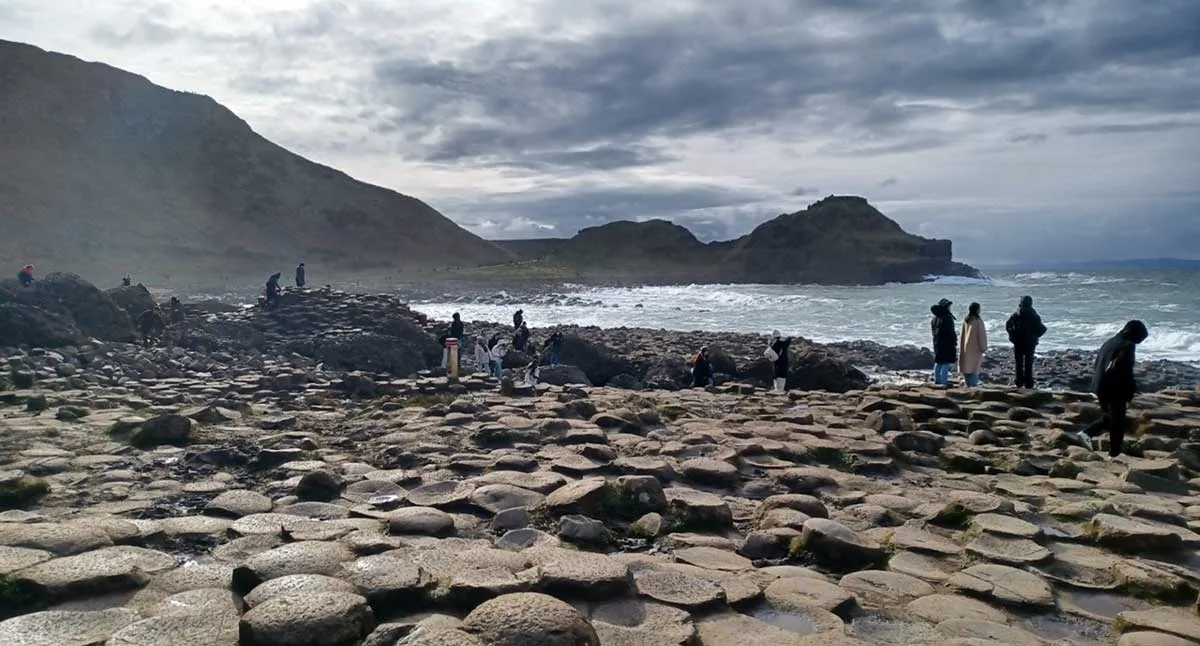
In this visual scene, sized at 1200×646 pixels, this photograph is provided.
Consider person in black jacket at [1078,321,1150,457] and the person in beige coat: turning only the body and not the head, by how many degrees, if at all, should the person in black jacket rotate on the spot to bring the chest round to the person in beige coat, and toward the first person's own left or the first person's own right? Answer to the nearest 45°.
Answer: approximately 90° to the first person's own left

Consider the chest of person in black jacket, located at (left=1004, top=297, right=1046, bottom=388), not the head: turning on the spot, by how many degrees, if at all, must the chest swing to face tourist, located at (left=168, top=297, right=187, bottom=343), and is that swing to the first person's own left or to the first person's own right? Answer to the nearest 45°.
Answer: approximately 90° to the first person's own left

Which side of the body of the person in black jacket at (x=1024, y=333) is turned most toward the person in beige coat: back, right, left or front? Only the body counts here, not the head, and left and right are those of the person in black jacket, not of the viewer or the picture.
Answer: left

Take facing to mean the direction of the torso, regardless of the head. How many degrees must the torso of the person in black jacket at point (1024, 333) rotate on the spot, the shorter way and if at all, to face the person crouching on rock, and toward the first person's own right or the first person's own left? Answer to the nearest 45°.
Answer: approximately 90° to the first person's own left

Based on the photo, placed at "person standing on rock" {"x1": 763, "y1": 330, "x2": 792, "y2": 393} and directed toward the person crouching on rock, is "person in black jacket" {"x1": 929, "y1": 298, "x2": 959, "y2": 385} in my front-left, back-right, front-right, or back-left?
back-right

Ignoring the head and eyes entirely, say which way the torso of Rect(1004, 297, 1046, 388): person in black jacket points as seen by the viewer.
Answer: away from the camera

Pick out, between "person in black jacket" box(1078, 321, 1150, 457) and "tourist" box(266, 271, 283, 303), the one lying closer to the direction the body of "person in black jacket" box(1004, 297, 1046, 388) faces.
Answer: the tourist

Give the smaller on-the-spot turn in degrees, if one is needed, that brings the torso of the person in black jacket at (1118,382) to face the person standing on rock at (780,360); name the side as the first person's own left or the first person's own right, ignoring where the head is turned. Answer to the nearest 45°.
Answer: approximately 135° to the first person's own left
